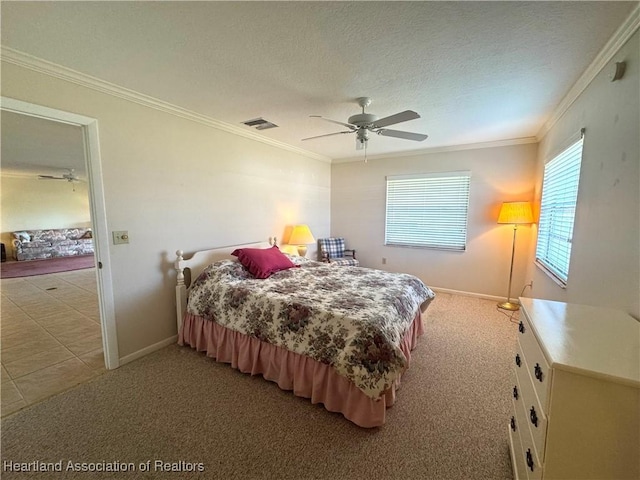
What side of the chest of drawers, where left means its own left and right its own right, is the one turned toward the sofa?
front

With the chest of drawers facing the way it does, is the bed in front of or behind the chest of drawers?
in front

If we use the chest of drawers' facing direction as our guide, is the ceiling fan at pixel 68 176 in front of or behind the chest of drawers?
in front

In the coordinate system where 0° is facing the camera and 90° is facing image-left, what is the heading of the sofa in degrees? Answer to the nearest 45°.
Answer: approximately 0°

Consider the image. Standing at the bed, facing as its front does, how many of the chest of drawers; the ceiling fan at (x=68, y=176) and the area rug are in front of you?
1

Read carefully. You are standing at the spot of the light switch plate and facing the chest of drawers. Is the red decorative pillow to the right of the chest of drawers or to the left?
left

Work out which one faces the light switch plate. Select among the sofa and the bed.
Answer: the sofa

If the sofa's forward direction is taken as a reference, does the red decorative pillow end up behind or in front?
in front

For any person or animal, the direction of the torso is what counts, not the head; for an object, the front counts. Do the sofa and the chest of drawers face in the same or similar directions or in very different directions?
very different directions

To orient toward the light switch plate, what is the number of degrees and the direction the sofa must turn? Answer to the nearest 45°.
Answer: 0° — it already faces it

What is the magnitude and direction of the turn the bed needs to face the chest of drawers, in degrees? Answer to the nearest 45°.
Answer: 0° — it already faces it

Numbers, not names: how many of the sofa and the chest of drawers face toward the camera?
1

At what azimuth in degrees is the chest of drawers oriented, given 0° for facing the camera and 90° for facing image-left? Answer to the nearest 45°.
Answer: approximately 90°
